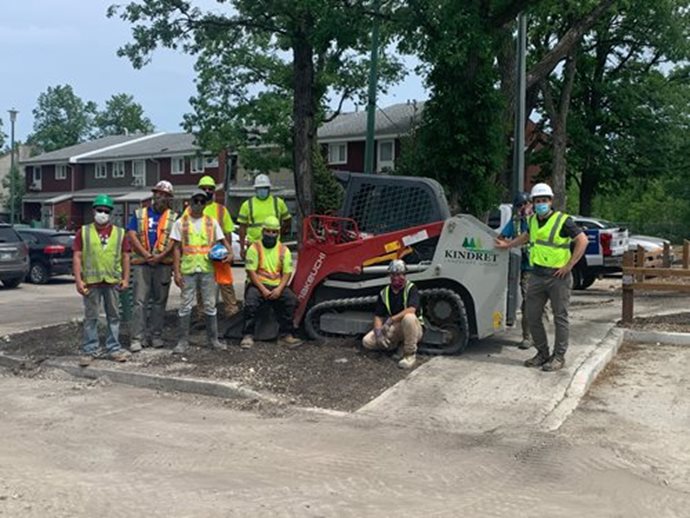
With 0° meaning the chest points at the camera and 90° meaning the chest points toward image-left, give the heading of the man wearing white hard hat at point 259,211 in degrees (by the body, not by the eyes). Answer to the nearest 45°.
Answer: approximately 0°

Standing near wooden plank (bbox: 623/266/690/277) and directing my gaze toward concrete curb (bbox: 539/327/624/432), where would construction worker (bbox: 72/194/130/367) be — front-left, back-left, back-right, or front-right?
front-right

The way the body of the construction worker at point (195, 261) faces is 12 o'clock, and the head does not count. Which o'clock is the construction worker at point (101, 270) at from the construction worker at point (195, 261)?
the construction worker at point (101, 270) is roughly at 3 o'clock from the construction worker at point (195, 261).

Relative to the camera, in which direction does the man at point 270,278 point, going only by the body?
toward the camera

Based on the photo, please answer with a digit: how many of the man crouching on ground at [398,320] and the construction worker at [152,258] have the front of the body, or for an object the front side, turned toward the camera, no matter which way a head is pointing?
2

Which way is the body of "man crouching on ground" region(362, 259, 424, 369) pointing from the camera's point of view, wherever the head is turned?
toward the camera

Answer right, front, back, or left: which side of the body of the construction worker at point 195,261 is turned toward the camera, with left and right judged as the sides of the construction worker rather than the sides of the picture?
front
